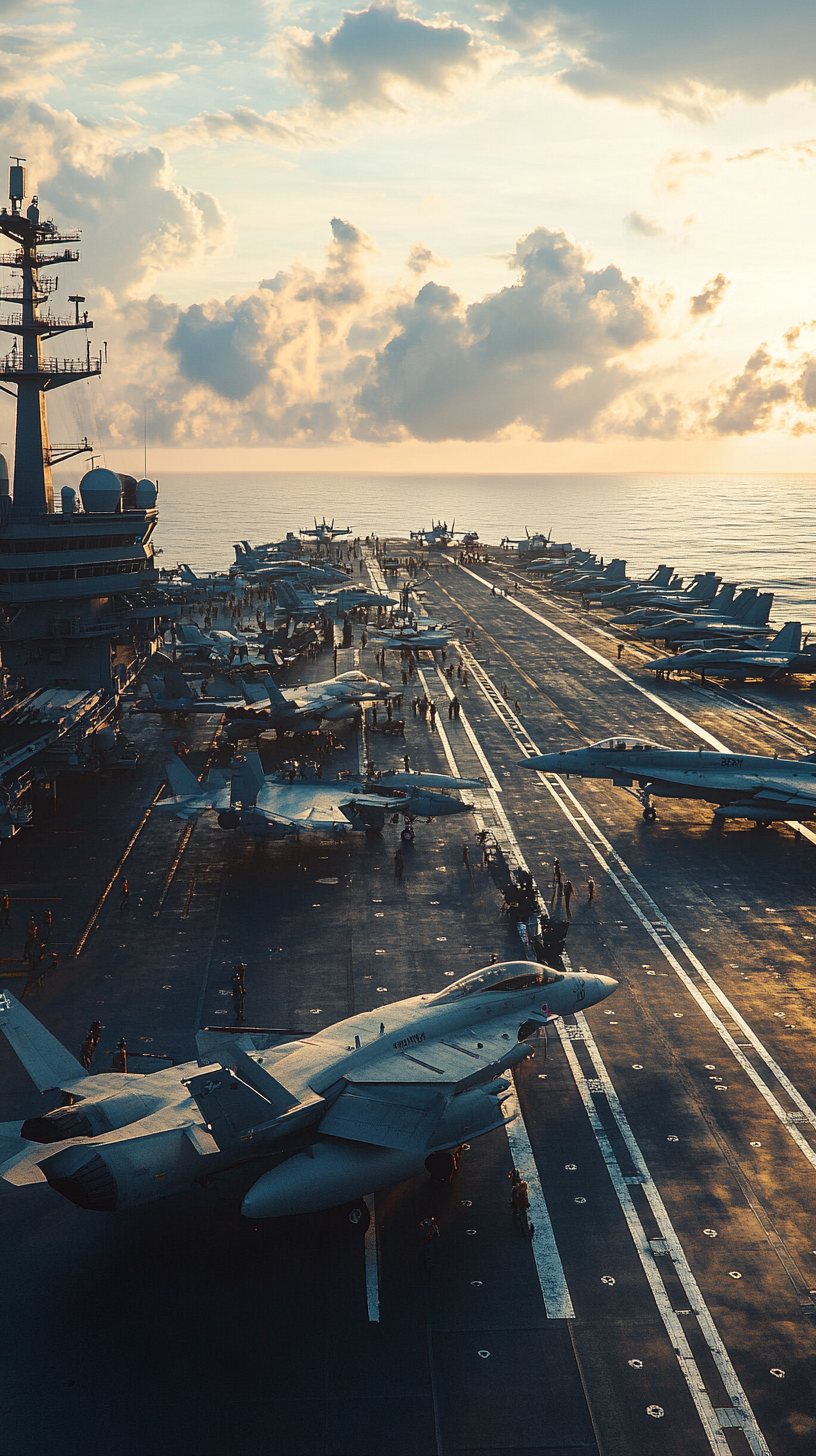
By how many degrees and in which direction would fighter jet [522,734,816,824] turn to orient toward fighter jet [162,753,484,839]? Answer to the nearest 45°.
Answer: approximately 45° to its left

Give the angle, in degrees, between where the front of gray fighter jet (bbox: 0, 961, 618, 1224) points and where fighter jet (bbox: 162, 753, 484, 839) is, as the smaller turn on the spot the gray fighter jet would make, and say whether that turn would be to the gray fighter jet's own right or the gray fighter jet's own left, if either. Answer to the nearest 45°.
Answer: approximately 45° to the gray fighter jet's own left

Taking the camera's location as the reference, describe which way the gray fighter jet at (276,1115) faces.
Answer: facing away from the viewer and to the right of the viewer

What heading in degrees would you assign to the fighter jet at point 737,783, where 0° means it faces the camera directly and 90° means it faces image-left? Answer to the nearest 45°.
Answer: approximately 90°

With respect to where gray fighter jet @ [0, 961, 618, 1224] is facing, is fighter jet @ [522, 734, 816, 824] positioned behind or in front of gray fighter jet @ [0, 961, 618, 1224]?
in front

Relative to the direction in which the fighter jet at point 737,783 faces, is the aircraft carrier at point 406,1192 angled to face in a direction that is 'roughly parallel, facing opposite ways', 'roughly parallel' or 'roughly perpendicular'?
roughly perpendicular

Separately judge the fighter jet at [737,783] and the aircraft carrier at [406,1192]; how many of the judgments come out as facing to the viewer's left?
1

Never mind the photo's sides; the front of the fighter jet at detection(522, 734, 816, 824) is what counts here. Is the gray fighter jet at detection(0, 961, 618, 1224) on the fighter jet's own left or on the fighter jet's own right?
on the fighter jet's own left
